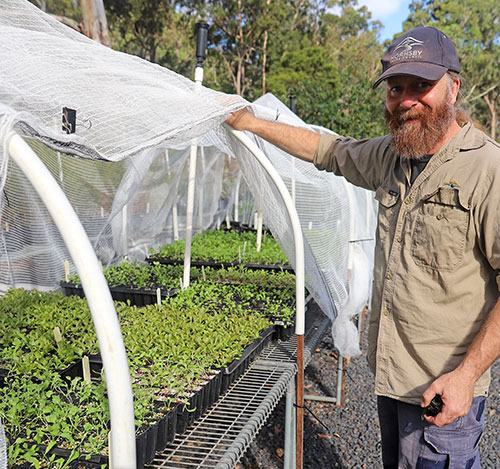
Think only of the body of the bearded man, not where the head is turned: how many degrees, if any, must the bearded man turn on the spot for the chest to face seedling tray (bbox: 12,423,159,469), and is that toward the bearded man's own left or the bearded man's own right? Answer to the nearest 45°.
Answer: approximately 45° to the bearded man's own right

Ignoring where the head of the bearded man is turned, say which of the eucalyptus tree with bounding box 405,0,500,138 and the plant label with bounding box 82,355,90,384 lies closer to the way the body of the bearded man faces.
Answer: the plant label

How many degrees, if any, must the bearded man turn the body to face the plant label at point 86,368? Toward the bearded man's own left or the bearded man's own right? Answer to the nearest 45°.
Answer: approximately 45° to the bearded man's own right

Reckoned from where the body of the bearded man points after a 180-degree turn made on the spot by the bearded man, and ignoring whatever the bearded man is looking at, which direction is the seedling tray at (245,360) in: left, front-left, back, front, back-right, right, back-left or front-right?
left

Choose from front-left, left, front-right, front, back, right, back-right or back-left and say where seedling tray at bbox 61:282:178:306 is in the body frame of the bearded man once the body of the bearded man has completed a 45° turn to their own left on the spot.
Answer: back-right

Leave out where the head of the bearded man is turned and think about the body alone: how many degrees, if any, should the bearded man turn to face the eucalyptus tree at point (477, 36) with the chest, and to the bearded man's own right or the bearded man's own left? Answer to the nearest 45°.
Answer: approximately 135° to the bearded man's own right

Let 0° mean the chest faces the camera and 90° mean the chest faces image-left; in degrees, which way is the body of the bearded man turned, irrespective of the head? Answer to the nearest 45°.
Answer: approximately 45°

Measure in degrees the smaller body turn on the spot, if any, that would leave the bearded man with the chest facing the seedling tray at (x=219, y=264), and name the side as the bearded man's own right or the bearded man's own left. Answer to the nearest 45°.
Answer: approximately 90° to the bearded man's own right

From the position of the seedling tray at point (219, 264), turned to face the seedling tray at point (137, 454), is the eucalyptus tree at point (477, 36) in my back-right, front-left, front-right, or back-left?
back-left

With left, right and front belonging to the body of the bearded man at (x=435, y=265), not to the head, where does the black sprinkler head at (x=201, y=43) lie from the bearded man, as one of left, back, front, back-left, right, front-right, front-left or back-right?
right
